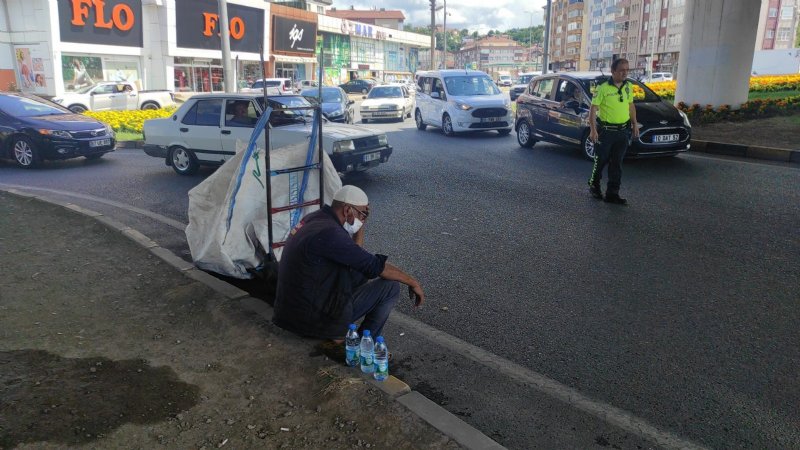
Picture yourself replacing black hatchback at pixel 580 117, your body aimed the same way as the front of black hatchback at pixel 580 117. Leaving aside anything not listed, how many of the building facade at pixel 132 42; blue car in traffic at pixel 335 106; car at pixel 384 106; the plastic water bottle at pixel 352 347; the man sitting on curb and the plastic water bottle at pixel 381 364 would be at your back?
3

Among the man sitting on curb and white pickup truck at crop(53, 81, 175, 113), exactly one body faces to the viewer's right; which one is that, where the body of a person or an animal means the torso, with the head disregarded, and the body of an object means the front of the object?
the man sitting on curb

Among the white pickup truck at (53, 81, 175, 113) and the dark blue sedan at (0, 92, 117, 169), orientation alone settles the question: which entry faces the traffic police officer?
the dark blue sedan

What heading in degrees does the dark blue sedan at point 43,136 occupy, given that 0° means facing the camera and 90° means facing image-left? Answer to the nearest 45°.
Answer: approximately 315°

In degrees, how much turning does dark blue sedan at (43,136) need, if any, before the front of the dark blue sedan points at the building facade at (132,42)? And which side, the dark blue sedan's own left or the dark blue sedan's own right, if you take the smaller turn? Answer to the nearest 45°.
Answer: approximately 135° to the dark blue sedan's own left

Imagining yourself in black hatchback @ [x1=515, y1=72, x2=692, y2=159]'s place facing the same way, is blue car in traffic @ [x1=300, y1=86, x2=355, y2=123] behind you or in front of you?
behind

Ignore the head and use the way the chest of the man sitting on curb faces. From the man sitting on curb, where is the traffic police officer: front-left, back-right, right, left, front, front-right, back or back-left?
front-left

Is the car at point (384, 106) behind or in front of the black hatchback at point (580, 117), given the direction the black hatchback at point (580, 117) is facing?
behind

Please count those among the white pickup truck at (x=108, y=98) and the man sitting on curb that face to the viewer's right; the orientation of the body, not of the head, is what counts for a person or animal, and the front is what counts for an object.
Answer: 1

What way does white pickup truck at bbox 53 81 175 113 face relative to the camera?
to the viewer's left

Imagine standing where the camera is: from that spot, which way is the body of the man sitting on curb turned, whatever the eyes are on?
to the viewer's right

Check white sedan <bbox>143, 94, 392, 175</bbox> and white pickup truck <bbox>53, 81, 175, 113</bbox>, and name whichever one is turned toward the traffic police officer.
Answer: the white sedan

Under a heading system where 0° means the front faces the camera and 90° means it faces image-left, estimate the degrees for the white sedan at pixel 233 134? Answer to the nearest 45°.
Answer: approximately 315°

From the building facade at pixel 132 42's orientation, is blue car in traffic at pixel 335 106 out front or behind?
out front

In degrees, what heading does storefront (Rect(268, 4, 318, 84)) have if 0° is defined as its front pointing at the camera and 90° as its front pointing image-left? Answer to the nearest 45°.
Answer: approximately 315°

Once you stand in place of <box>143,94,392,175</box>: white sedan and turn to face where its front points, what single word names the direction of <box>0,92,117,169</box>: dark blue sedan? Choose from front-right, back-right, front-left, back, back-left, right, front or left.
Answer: back
